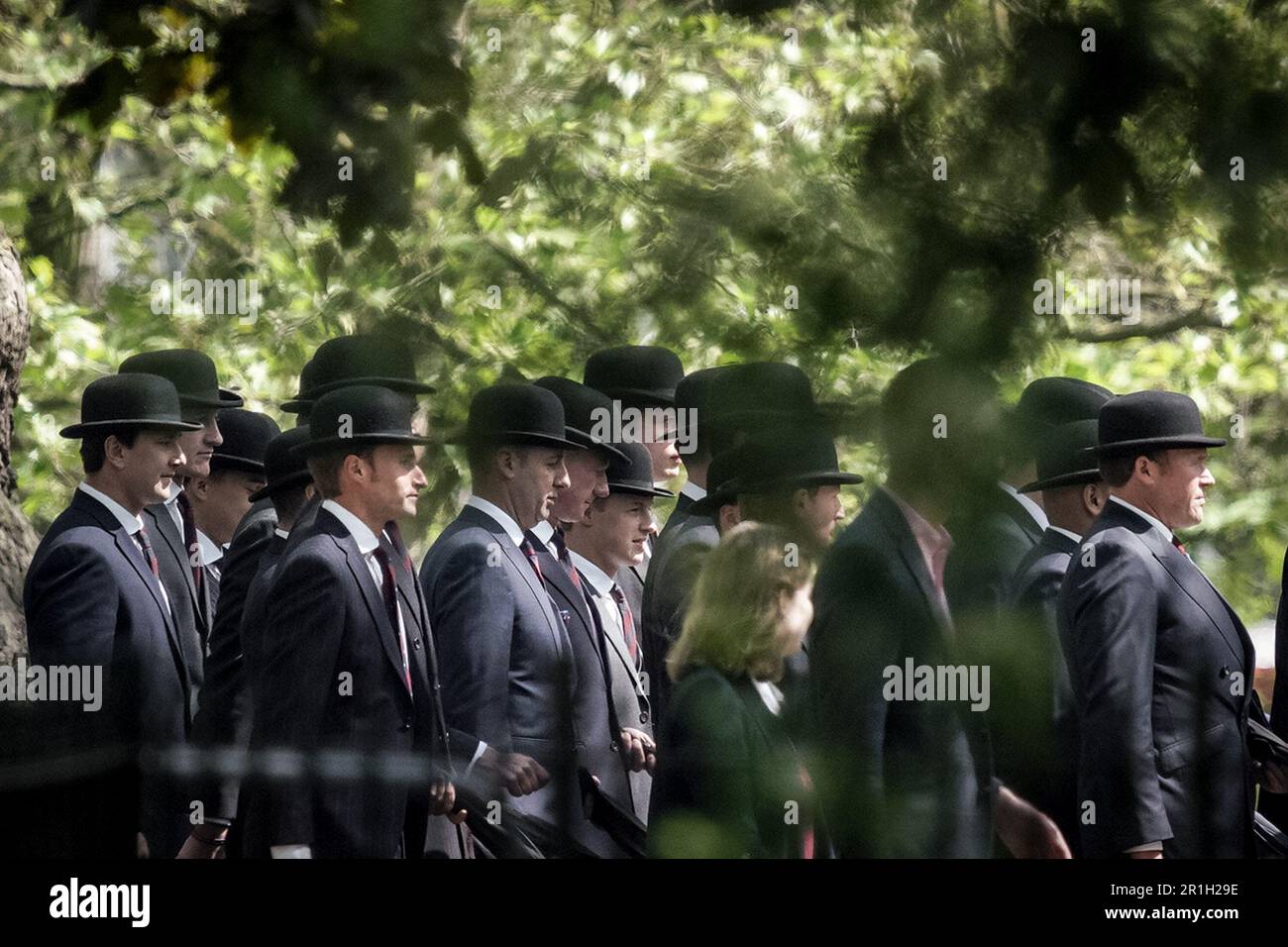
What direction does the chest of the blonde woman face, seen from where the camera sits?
to the viewer's right

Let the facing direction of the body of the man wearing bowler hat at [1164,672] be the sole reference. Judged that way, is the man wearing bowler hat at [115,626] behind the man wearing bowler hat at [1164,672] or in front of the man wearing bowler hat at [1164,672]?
behind

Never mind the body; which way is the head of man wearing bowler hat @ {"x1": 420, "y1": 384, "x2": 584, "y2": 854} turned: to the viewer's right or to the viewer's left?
to the viewer's right

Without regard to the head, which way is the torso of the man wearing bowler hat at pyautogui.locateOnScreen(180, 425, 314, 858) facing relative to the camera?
to the viewer's right

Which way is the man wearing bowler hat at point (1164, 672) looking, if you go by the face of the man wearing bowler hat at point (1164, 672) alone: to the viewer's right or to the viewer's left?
to the viewer's right

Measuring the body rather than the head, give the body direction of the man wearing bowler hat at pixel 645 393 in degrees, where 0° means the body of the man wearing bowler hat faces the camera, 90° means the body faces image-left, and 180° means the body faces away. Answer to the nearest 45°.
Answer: approximately 270°

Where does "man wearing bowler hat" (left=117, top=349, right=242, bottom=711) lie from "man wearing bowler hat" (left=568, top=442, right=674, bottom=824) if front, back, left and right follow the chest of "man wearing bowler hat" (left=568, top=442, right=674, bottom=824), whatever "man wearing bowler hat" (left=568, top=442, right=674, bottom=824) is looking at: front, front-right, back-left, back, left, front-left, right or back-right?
back-right

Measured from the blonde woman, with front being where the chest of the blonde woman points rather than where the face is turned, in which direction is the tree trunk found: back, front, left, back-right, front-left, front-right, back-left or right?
back

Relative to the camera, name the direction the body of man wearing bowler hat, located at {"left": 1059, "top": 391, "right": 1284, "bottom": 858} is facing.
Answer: to the viewer's right

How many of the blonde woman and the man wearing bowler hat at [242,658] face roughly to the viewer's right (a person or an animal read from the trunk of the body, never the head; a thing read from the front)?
2

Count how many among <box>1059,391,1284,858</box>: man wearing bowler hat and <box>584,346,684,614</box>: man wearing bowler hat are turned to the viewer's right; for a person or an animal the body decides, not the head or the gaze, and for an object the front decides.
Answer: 2

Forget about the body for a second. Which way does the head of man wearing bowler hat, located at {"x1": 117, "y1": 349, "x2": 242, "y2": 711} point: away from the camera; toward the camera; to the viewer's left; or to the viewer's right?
to the viewer's right

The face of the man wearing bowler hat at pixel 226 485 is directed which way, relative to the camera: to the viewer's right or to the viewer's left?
to the viewer's right
